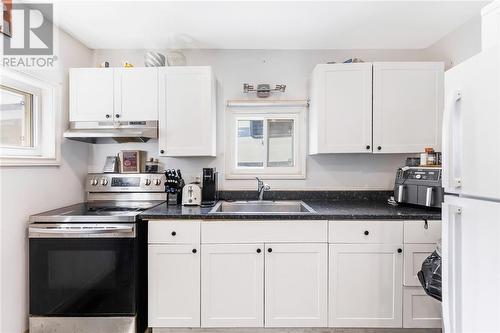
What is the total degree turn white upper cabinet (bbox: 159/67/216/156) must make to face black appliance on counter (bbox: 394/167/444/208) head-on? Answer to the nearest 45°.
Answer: approximately 90° to its left

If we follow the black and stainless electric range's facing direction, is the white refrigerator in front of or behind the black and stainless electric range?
in front

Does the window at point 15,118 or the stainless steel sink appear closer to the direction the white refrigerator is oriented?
the window

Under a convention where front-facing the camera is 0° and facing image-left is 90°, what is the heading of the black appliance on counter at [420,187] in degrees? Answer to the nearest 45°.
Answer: approximately 0°
